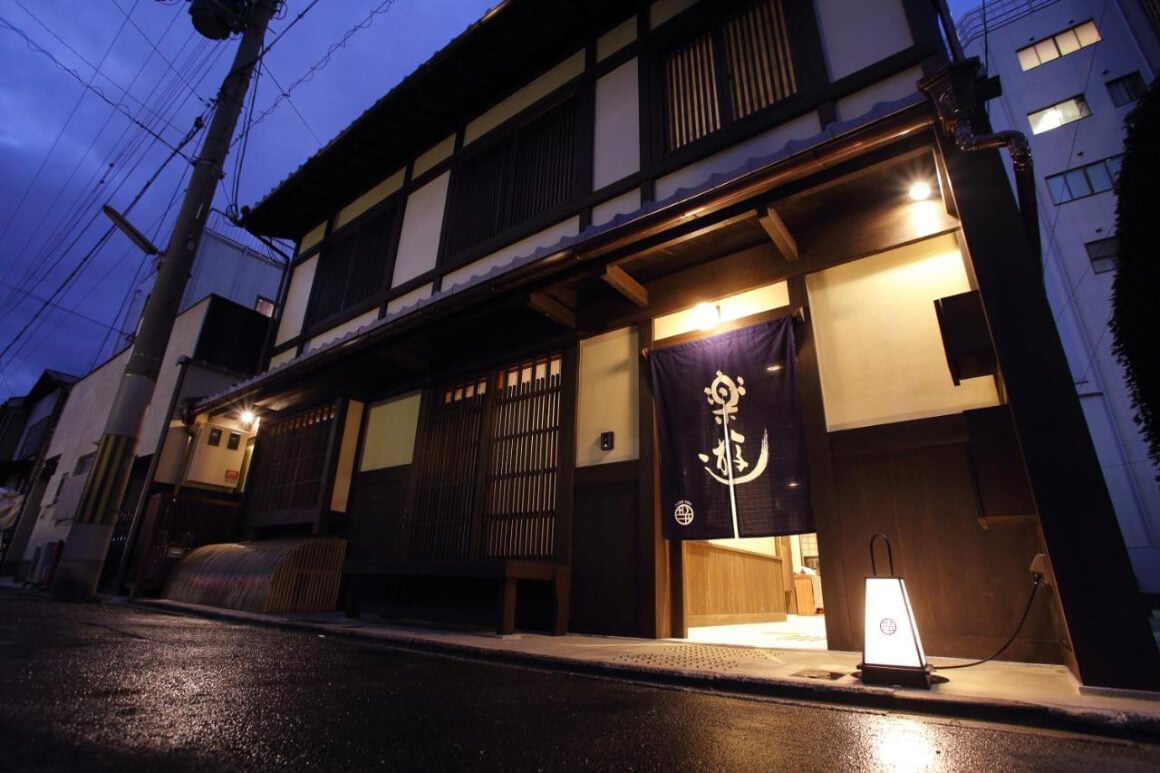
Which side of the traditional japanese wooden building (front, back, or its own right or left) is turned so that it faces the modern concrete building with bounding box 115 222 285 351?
right

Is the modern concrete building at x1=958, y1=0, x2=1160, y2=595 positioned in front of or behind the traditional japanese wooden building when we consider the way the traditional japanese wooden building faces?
behind

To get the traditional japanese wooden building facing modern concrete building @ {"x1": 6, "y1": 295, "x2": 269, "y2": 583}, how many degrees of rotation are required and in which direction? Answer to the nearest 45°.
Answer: approximately 45° to its right

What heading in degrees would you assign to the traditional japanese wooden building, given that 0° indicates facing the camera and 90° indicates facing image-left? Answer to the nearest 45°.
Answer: approximately 45°

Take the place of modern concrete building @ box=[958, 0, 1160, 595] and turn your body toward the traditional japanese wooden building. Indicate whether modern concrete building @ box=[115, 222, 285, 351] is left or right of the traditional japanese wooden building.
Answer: right
